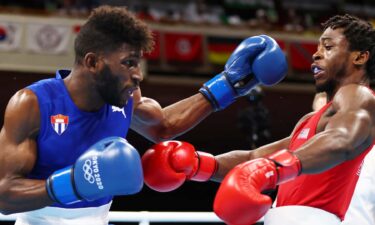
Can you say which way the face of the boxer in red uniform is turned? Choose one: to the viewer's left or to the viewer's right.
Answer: to the viewer's left

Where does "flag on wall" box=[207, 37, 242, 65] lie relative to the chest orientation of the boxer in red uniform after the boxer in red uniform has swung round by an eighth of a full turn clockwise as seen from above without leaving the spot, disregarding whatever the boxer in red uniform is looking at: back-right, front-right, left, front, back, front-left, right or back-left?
front-right

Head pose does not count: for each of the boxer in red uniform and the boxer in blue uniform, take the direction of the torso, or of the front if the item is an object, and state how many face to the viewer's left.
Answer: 1

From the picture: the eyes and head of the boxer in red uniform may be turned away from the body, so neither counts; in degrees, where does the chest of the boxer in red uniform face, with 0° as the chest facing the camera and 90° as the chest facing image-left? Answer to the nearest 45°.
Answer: approximately 90°

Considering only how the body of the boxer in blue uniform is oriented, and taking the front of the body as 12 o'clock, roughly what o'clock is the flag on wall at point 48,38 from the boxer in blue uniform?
The flag on wall is roughly at 7 o'clock from the boxer in blue uniform.

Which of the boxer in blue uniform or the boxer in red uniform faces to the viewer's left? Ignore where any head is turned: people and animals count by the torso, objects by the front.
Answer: the boxer in red uniform

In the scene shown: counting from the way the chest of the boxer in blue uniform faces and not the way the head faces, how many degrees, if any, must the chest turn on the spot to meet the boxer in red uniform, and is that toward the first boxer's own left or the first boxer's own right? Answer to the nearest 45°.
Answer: approximately 45° to the first boxer's own left

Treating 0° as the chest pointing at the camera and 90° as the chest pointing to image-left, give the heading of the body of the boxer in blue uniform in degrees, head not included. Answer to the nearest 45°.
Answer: approximately 315°

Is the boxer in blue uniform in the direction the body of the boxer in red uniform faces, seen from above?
yes

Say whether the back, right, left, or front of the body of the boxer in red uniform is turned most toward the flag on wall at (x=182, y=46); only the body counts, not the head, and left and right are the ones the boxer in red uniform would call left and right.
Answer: right

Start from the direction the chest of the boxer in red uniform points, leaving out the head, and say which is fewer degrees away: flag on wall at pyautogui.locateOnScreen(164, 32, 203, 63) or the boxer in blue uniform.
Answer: the boxer in blue uniform

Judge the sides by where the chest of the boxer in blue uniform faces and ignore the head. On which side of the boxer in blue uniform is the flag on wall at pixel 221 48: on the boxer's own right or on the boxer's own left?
on the boxer's own left

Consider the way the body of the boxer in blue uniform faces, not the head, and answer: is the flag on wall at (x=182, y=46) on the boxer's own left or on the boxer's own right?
on the boxer's own left
